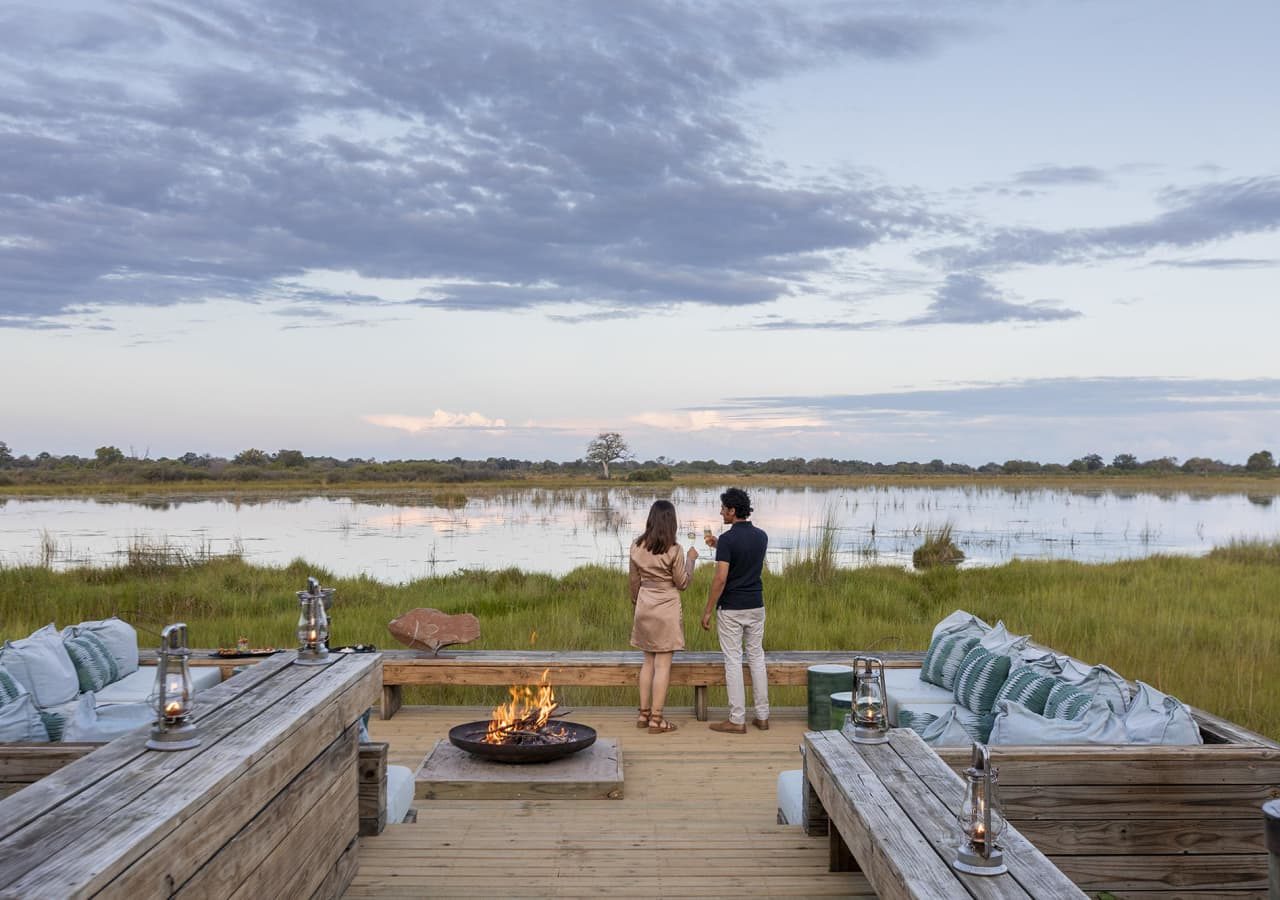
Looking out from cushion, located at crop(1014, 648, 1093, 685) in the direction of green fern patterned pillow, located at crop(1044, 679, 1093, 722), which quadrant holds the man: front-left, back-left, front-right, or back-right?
back-right

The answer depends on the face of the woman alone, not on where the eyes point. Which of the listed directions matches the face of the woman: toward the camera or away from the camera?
away from the camera

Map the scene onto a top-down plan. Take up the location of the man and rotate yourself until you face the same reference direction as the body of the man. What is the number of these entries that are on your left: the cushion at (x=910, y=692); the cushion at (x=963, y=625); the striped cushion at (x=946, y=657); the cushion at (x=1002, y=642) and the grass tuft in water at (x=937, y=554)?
0

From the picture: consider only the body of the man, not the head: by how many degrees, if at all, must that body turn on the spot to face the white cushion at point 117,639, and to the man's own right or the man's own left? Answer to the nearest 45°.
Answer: approximately 45° to the man's own left

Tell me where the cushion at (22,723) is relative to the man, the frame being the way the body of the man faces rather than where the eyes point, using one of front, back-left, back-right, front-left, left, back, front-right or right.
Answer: left

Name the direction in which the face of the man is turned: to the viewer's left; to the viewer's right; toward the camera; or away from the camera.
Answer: to the viewer's left

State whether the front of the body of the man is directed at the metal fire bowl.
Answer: no

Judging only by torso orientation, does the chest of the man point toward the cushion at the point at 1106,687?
no

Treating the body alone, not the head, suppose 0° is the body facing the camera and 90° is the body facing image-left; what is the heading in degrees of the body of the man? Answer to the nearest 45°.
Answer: approximately 135°

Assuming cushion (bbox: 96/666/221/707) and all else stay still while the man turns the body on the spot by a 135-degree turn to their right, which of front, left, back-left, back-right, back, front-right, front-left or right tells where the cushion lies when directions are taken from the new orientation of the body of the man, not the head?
back

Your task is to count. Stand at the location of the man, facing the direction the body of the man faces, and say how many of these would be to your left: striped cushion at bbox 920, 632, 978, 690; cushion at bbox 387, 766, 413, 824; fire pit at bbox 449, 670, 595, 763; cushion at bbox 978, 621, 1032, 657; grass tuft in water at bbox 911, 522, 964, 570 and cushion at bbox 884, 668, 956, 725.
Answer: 2

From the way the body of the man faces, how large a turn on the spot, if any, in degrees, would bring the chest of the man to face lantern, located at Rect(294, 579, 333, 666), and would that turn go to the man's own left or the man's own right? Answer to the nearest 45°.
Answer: approximately 90° to the man's own left

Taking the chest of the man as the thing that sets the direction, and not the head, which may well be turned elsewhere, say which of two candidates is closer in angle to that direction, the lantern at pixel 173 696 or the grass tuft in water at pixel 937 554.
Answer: the grass tuft in water

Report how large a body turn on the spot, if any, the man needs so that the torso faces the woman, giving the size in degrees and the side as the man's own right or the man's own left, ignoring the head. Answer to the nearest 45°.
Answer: approximately 45° to the man's own left

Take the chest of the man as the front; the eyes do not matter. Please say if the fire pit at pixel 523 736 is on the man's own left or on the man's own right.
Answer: on the man's own left

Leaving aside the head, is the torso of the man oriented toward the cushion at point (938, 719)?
no
